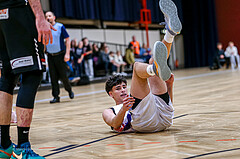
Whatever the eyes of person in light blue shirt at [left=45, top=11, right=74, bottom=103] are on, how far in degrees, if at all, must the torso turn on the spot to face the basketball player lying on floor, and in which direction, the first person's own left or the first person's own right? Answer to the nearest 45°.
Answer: approximately 45° to the first person's own left

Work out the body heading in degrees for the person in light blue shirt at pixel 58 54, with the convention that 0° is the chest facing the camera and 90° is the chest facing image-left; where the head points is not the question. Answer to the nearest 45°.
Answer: approximately 45°

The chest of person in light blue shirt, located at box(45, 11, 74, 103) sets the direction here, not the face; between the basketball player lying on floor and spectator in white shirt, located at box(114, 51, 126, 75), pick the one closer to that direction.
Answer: the basketball player lying on floor
